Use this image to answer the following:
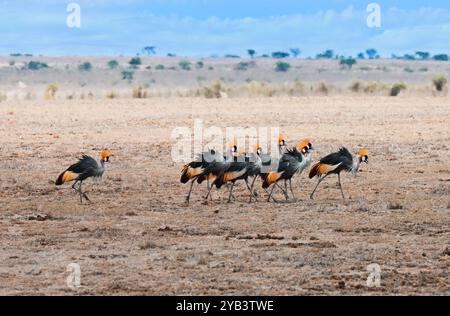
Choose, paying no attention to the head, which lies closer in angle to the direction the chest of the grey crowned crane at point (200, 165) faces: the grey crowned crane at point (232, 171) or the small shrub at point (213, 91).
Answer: the grey crowned crane

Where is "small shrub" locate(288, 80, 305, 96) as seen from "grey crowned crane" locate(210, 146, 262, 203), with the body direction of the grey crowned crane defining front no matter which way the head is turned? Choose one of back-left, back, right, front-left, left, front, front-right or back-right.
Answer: left

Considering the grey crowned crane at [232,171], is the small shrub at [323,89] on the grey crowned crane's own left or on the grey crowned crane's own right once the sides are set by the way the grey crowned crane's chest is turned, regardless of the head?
on the grey crowned crane's own left

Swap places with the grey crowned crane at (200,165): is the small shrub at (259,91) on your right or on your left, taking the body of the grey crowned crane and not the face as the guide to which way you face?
on your left

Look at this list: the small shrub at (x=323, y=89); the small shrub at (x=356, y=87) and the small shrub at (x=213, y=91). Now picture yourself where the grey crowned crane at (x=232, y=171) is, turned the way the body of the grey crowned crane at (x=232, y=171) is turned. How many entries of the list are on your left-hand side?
3

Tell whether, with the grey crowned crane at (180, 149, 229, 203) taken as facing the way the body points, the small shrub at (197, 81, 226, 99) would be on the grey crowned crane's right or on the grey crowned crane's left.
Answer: on the grey crowned crane's left

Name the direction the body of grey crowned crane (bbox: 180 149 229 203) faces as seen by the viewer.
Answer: to the viewer's right

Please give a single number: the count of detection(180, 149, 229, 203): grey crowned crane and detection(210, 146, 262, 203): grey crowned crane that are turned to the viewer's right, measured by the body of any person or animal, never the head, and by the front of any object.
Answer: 2

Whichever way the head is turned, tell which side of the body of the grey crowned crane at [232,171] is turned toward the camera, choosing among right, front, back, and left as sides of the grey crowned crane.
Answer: right

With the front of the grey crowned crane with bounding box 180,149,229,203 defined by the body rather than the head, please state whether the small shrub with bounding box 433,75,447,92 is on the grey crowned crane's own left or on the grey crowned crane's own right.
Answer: on the grey crowned crane's own left

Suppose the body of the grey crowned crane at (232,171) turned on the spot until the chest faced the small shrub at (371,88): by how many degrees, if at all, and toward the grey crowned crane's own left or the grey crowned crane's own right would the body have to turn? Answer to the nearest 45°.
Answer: approximately 90° to the grey crowned crane's own left

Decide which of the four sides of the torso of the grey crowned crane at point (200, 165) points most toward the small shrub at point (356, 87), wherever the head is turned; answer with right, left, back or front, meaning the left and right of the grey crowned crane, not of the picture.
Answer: left

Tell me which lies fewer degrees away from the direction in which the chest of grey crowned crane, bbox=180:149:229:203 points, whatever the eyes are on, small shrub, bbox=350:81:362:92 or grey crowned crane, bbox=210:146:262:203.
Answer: the grey crowned crane

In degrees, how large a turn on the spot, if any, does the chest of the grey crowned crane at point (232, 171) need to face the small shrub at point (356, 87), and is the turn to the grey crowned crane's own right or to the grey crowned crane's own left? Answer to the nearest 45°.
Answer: approximately 90° to the grey crowned crane's own left
